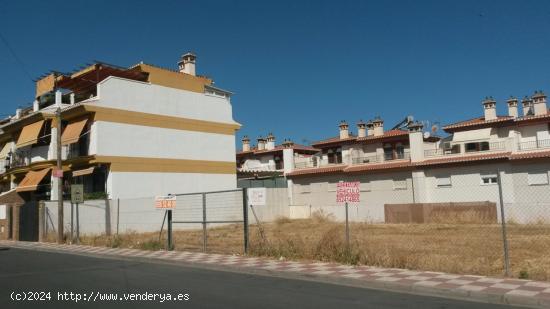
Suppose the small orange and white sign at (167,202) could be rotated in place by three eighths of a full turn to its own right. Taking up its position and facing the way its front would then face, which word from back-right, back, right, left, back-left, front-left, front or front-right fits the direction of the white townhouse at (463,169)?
right

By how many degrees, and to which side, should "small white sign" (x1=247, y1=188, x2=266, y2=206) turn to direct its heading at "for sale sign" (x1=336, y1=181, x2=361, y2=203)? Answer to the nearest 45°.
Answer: approximately 45° to its left

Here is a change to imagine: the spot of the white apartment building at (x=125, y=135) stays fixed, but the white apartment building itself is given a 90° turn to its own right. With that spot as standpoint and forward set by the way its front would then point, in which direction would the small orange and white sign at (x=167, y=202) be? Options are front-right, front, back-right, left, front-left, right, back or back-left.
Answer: back-left

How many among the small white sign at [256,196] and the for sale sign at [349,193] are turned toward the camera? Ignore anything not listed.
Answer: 2

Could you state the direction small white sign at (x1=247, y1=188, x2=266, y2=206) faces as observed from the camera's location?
facing the viewer

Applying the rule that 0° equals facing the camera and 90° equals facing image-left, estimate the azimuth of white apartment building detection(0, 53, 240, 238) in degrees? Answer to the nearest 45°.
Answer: approximately 45°

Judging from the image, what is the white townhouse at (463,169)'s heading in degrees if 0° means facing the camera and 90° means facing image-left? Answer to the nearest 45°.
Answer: approximately 45°

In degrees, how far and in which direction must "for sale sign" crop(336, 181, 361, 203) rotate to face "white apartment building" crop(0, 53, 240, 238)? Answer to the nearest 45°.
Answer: approximately 135° to its right

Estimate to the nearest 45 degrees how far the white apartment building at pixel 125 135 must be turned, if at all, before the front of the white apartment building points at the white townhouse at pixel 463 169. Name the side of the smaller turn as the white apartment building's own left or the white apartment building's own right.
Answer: approximately 135° to the white apartment building's own left

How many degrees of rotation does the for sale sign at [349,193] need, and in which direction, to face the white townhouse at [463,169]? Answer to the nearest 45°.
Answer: approximately 180°

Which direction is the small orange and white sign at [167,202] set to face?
toward the camera

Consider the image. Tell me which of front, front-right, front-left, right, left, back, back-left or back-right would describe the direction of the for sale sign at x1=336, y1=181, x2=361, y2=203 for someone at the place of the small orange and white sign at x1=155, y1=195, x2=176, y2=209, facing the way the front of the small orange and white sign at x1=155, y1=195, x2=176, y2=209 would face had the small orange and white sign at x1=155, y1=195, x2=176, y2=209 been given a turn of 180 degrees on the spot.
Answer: back-right

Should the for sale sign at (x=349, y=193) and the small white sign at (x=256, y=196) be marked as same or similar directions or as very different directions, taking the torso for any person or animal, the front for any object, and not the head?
same or similar directions
